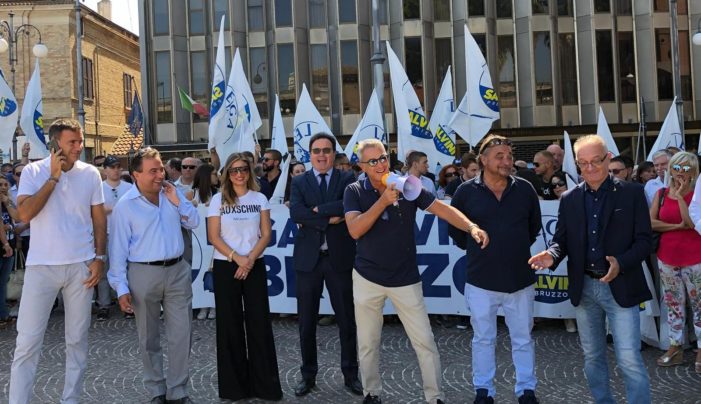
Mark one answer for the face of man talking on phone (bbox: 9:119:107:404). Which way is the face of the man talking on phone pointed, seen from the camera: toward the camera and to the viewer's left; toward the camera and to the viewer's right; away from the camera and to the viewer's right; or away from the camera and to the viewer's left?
toward the camera and to the viewer's right

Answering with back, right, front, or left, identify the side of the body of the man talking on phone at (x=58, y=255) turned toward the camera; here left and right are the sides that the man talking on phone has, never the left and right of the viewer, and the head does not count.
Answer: front

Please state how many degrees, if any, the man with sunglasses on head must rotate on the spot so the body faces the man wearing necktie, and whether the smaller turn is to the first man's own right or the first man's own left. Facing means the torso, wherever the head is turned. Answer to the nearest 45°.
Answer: approximately 135° to the first man's own right

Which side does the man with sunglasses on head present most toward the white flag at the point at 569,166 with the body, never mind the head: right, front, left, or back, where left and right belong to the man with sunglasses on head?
back

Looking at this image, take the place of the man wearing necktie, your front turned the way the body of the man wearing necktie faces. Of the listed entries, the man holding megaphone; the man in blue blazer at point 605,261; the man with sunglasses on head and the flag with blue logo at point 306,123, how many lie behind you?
1

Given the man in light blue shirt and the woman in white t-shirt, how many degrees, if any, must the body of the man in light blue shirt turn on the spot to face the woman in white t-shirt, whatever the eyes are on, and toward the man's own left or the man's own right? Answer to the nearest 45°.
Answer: approximately 45° to the man's own left

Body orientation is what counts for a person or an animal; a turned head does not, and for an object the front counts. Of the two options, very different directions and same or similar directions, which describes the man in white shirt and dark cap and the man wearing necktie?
same or similar directions

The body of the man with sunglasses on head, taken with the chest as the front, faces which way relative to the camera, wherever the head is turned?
toward the camera

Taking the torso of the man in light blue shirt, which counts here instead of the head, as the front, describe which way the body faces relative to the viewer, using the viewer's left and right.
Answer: facing the viewer and to the right of the viewer

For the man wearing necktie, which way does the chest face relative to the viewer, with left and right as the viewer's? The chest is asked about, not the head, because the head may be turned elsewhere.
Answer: facing the viewer
